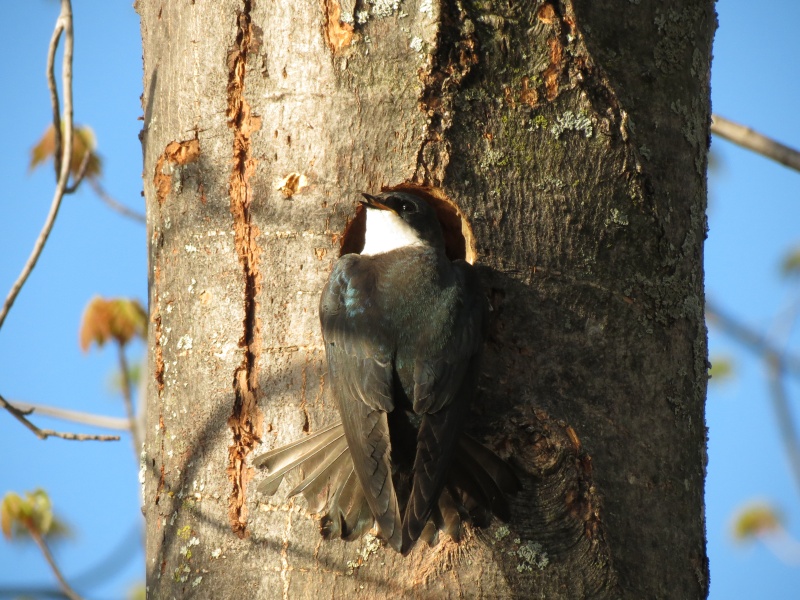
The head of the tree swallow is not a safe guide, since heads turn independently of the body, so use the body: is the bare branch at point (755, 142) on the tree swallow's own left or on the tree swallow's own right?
on the tree swallow's own right

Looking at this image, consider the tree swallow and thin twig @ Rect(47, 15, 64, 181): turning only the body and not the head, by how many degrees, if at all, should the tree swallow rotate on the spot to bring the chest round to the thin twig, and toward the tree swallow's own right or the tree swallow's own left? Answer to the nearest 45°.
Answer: approximately 45° to the tree swallow's own left

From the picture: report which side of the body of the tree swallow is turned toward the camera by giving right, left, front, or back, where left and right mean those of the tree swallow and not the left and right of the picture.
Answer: back

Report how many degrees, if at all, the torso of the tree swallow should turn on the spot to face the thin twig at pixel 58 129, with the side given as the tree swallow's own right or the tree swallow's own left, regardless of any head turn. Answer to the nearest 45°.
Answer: approximately 45° to the tree swallow's own left

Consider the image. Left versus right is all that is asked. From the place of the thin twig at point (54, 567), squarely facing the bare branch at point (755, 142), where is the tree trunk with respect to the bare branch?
right

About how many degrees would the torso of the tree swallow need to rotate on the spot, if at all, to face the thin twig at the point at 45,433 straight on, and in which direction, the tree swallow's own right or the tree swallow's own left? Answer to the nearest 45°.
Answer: approximately 45° to the tree swallow's own left

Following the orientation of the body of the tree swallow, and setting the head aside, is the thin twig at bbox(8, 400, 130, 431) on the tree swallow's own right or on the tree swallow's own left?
on the tree swallow's own left

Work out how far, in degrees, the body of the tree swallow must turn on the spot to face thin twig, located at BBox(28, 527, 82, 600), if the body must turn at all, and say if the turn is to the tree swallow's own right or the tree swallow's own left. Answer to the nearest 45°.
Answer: approximately 45° to the tree swallow's own left
